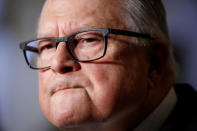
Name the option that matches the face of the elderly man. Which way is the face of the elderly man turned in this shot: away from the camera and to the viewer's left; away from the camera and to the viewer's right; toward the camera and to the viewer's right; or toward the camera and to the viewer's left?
toward the camera and to the viewer's left
